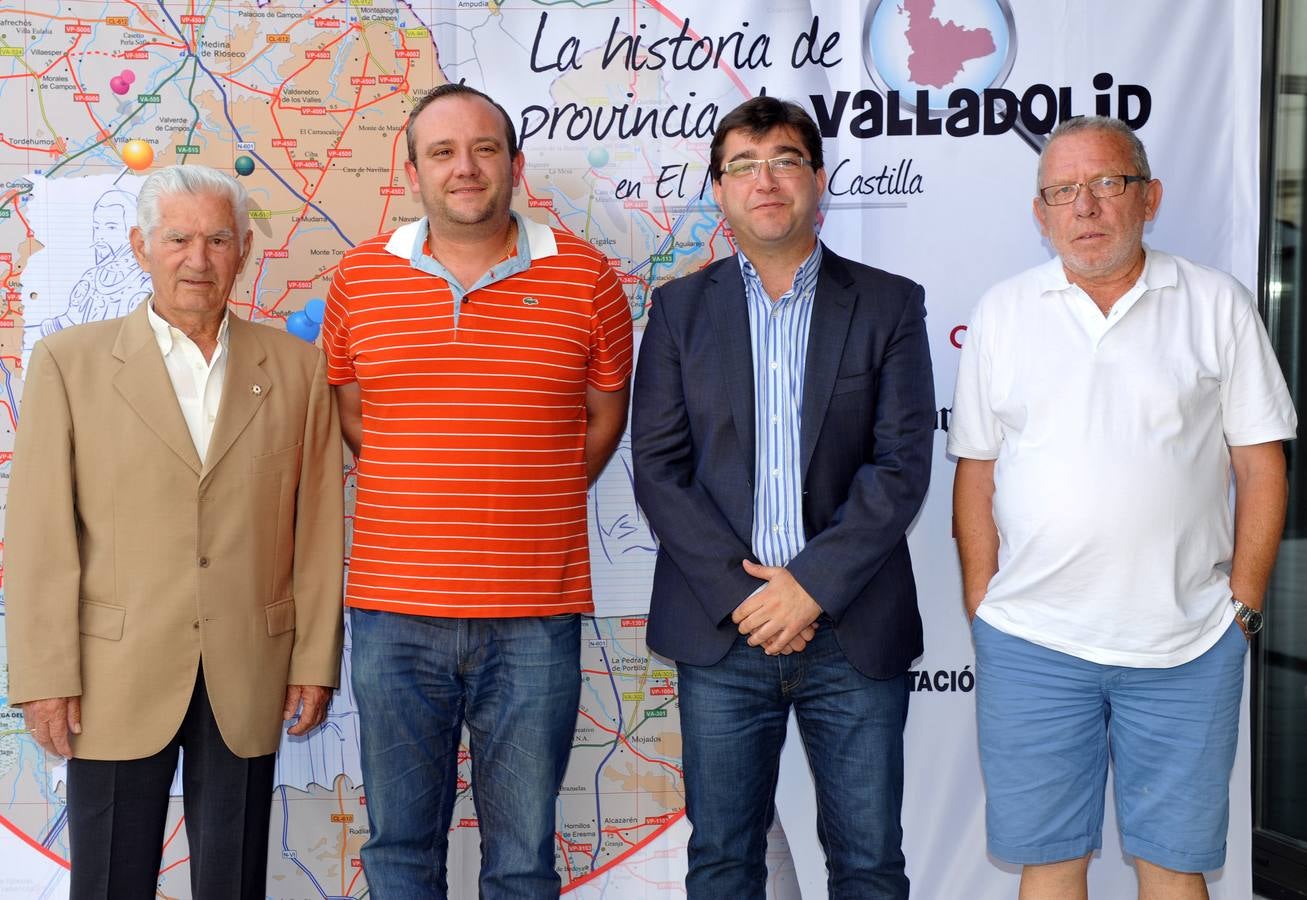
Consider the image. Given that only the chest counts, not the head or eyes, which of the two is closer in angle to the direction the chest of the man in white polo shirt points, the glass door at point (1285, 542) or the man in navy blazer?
the man in navy blazer

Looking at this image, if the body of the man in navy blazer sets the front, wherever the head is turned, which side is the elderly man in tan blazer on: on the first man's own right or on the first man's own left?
on the first man's own right

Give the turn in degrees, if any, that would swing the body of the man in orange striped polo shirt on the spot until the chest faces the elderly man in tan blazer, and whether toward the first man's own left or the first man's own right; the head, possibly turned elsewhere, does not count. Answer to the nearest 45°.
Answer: approximately 90° to the first man's own right

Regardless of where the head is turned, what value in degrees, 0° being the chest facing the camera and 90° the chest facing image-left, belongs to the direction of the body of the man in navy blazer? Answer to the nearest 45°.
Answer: approximately 0°

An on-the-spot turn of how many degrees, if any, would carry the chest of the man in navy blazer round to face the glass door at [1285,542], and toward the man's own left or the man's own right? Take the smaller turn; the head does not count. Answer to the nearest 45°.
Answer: approximately 135° to the man's own left

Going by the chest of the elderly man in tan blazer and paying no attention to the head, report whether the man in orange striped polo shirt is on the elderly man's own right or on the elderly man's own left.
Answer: on the elderly man's own left

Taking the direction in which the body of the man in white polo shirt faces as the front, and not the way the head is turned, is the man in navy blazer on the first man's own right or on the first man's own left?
on the first man's own right

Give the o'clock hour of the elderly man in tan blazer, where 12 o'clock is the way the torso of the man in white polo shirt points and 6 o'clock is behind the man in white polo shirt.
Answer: The elderly man in tan blazer is roughly at 2 o'clock from the man in white polo shirt.

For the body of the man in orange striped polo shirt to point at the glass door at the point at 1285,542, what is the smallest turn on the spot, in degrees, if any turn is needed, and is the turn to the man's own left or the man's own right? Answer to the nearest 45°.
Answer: approximately 90° to the man's own left
